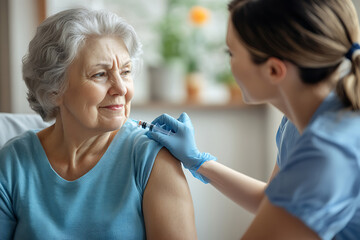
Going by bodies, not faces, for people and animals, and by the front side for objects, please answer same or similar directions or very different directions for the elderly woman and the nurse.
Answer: very different directions

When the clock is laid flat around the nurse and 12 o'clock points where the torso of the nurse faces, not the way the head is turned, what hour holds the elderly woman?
The elderly woman is roughly at 11 o'clock from the nurse.

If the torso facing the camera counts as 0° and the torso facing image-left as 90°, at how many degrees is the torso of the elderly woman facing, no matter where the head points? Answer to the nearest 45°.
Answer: approximately 0°

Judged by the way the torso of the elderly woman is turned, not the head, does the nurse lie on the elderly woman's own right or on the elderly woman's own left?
on the elderly woman's own left

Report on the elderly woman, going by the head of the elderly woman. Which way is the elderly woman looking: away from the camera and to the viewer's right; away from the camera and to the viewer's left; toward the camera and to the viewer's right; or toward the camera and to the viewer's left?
toward the camera and to the viewer's right

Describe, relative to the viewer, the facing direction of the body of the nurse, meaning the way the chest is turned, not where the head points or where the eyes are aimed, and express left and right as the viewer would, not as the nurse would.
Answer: facing away from the viewer and to the left of the viewer

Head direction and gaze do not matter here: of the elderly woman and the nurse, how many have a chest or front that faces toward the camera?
1
